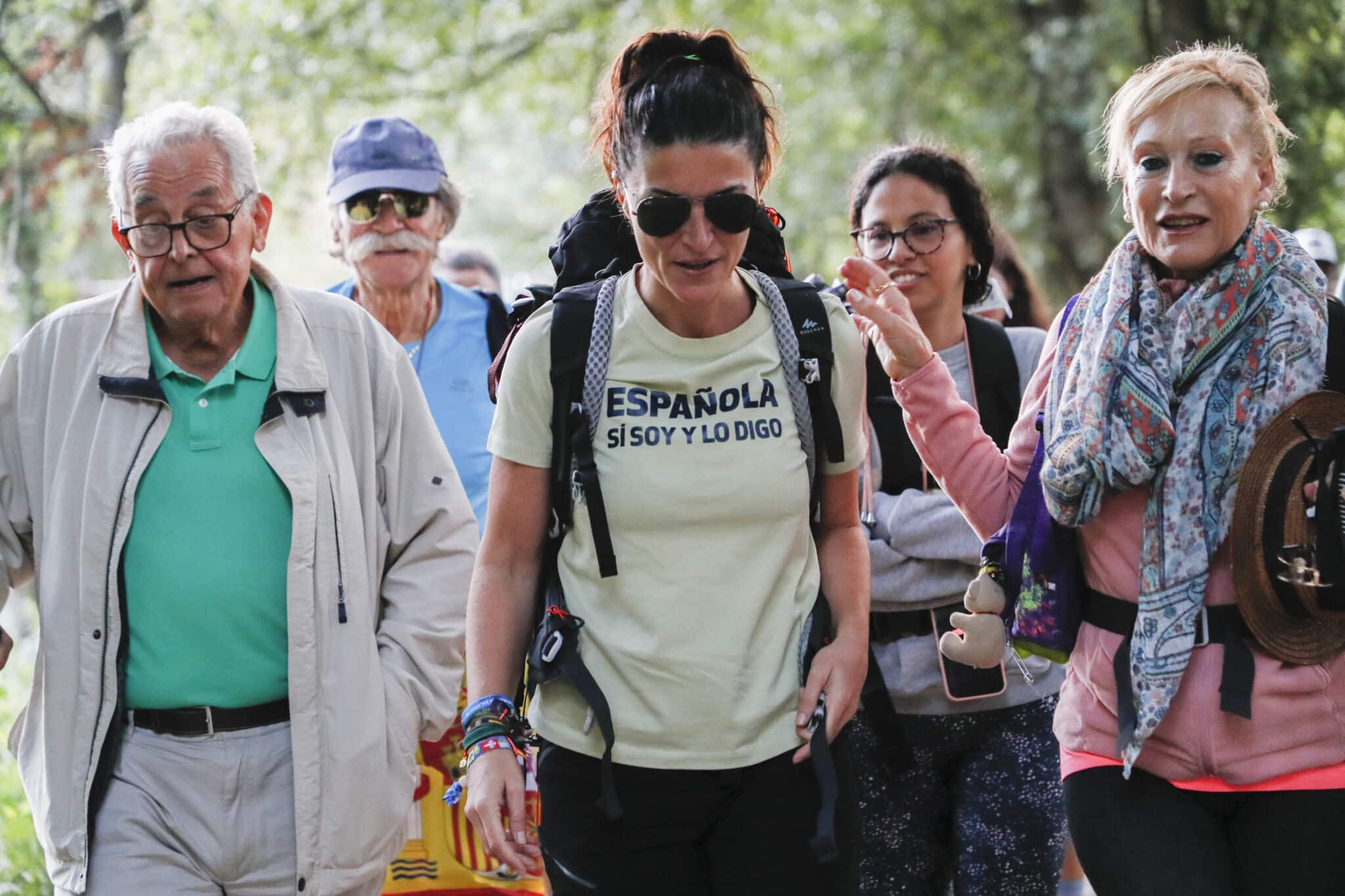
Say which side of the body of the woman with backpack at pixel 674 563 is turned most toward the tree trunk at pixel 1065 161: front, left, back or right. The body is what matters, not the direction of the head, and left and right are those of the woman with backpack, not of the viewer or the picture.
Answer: back

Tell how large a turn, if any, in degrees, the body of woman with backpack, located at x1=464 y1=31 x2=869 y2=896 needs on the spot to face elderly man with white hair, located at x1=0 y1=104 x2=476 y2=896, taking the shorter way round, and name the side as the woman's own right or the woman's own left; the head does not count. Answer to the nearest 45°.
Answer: approximately 135° to the woman's own right

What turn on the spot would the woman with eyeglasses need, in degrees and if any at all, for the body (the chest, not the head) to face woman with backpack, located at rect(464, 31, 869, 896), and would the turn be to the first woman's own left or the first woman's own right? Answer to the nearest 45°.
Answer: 0° — they already face them

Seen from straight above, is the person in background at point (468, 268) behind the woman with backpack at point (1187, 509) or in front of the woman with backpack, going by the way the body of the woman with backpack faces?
behind

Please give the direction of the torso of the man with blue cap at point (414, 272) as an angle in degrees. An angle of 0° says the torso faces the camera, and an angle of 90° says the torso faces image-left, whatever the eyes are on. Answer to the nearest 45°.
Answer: approximately 0°

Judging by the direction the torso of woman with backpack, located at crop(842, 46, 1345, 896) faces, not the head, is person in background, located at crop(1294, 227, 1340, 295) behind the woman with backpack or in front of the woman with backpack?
behind

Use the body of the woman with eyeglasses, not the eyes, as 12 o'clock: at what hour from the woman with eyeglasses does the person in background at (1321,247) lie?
The person in background is roughly at 7 o'clock from the woman with eyeglasses.

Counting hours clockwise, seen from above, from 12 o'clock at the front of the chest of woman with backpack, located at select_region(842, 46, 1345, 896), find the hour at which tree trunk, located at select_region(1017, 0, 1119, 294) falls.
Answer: The tree trunk is roughly at 6 o'clock from the woman with backpack.

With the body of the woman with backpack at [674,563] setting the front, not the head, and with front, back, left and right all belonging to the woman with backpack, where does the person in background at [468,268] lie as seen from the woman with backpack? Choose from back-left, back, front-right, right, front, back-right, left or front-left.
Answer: back

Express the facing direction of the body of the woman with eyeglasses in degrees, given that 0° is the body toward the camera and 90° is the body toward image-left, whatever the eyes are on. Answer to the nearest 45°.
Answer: approximately 0°

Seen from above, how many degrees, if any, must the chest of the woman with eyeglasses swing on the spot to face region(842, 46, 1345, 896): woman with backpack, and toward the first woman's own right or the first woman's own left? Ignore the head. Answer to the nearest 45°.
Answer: approximately 45° to the first woman's own left

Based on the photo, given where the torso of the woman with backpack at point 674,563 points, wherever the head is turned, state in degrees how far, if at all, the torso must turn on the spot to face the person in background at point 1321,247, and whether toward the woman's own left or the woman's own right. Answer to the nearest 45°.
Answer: approximately 135° to the woman's own left

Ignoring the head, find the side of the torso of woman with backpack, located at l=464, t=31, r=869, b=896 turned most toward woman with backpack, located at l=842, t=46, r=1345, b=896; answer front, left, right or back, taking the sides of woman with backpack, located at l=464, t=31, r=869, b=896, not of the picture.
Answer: left
